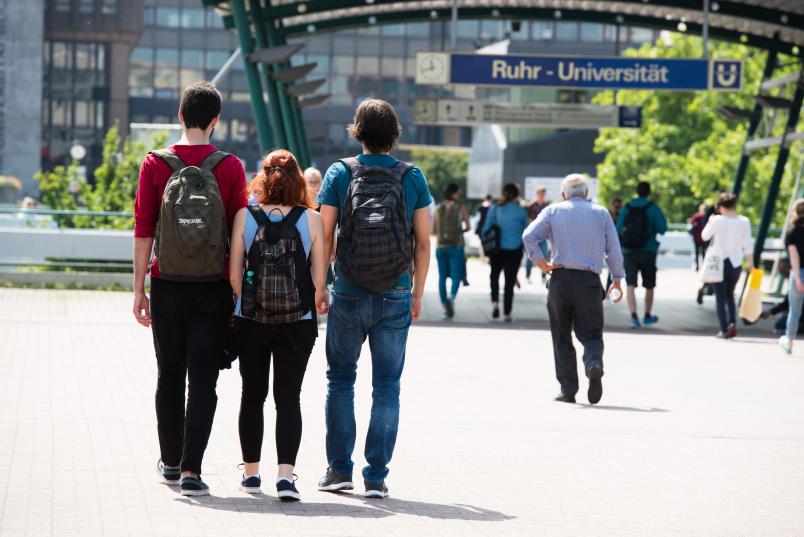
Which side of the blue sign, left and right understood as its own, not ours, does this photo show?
front

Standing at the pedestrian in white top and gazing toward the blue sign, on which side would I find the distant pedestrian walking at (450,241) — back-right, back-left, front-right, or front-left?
front-left

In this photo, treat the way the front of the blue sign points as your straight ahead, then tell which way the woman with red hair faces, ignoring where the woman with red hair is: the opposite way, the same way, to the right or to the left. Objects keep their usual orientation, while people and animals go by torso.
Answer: the opposite way

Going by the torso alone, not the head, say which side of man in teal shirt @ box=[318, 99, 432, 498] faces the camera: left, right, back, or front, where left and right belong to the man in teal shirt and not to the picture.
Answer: back

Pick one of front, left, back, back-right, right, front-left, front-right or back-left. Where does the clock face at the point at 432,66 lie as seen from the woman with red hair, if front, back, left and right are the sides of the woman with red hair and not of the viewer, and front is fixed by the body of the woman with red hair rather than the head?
front

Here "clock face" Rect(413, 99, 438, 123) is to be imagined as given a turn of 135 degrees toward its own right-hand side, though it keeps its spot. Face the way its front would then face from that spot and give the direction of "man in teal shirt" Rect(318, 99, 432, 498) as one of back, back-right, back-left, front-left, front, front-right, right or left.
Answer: back-left

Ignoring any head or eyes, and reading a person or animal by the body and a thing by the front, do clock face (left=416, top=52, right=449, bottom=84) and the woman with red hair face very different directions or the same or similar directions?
very different directions

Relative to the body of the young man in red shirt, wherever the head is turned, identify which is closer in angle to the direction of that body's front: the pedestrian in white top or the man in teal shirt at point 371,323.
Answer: the pedestrian in white top

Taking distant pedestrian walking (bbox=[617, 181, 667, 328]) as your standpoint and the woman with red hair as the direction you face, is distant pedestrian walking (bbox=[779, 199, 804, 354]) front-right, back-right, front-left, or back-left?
front-left

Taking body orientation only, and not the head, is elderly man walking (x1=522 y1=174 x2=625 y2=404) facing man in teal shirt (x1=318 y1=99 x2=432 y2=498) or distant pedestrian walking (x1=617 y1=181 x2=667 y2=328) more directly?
the distant pedestrian walking

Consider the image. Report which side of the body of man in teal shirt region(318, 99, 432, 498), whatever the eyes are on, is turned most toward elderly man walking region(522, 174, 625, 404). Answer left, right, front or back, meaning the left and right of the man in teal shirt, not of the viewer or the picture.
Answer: front

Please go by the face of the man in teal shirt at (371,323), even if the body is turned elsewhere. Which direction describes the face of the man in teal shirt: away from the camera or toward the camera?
away from the camera

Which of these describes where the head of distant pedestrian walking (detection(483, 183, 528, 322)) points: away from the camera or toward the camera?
away from the camera

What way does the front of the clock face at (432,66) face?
toward the camera

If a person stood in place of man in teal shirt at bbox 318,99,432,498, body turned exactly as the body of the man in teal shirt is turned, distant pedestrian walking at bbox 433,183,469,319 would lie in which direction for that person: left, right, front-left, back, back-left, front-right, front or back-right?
front
